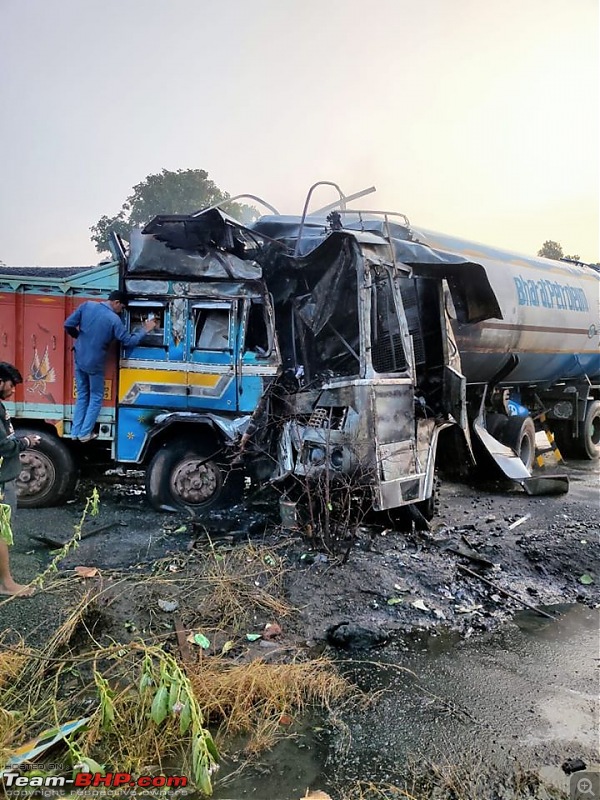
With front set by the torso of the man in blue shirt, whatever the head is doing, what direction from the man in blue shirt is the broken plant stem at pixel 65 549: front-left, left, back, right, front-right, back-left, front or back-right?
back-right

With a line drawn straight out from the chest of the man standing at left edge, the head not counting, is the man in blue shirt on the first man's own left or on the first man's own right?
on the first man's own left

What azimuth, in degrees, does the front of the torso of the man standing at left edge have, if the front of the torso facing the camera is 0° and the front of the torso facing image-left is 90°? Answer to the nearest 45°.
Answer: approximately 270°

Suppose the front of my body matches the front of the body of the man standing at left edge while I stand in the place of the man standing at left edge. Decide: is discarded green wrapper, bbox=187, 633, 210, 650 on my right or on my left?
on my right

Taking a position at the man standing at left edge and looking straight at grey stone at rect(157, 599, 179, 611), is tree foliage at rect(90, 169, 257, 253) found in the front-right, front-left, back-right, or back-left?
back-left

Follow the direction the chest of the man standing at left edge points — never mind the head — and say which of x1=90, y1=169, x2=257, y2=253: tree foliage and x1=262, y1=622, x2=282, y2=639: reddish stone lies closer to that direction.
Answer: the reddish stone

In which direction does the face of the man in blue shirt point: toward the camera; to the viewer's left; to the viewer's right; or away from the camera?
to the viewer's right

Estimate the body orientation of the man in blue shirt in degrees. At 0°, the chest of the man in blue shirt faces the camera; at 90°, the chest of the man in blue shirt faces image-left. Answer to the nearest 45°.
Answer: approximately 225°
